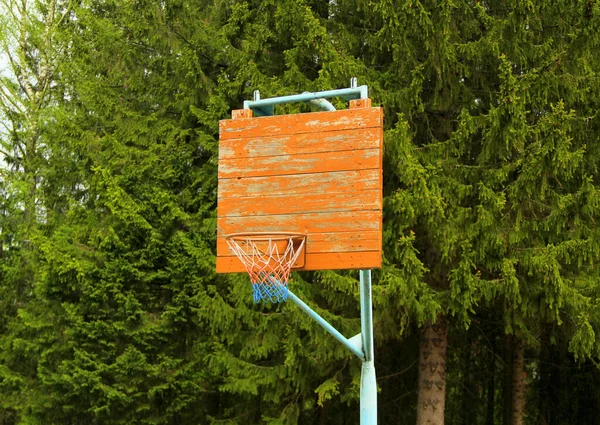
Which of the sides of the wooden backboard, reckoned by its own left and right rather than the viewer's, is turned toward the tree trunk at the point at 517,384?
back

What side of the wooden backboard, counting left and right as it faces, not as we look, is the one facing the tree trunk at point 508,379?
back

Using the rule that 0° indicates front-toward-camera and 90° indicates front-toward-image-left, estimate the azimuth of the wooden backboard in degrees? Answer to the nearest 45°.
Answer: approximately 45°
